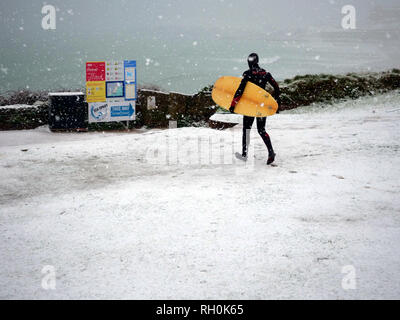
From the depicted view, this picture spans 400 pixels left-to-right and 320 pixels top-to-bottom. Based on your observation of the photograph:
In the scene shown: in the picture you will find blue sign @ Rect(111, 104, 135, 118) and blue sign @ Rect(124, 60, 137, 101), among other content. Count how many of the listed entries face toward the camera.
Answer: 2

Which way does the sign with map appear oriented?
toward the camera

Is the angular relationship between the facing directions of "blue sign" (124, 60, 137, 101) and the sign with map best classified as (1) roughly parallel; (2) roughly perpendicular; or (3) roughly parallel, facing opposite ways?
roughly parallel

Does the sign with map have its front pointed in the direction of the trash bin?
no

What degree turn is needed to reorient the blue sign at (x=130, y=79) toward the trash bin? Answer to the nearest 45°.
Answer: approximately 90° to its right

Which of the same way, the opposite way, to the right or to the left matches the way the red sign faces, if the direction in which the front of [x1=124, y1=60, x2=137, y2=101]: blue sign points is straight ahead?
the same way

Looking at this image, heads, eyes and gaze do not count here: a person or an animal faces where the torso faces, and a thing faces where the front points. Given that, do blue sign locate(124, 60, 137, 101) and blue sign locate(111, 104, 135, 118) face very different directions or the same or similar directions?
same or similar directions

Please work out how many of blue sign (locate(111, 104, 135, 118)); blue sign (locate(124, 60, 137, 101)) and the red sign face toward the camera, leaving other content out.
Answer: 3

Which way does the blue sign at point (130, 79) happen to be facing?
toward the camera

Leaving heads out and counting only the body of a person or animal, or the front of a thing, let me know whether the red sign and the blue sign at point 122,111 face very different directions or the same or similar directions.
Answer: same or similar directions

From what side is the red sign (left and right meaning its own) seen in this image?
front

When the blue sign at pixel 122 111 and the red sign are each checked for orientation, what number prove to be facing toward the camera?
2

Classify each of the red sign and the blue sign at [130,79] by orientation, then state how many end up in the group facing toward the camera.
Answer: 2
